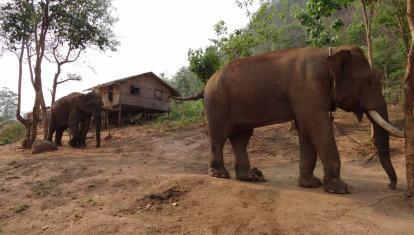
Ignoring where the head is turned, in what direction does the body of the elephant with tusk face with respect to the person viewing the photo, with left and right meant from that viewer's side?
facing to the right of the viewer

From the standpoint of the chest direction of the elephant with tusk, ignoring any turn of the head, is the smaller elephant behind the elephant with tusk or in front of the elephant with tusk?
behind

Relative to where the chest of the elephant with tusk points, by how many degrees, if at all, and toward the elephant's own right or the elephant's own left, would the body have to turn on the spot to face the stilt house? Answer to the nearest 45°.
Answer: approximately 135° to the elephant's own left

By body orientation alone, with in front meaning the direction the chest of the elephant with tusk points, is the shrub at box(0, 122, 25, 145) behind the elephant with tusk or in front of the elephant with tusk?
behind
